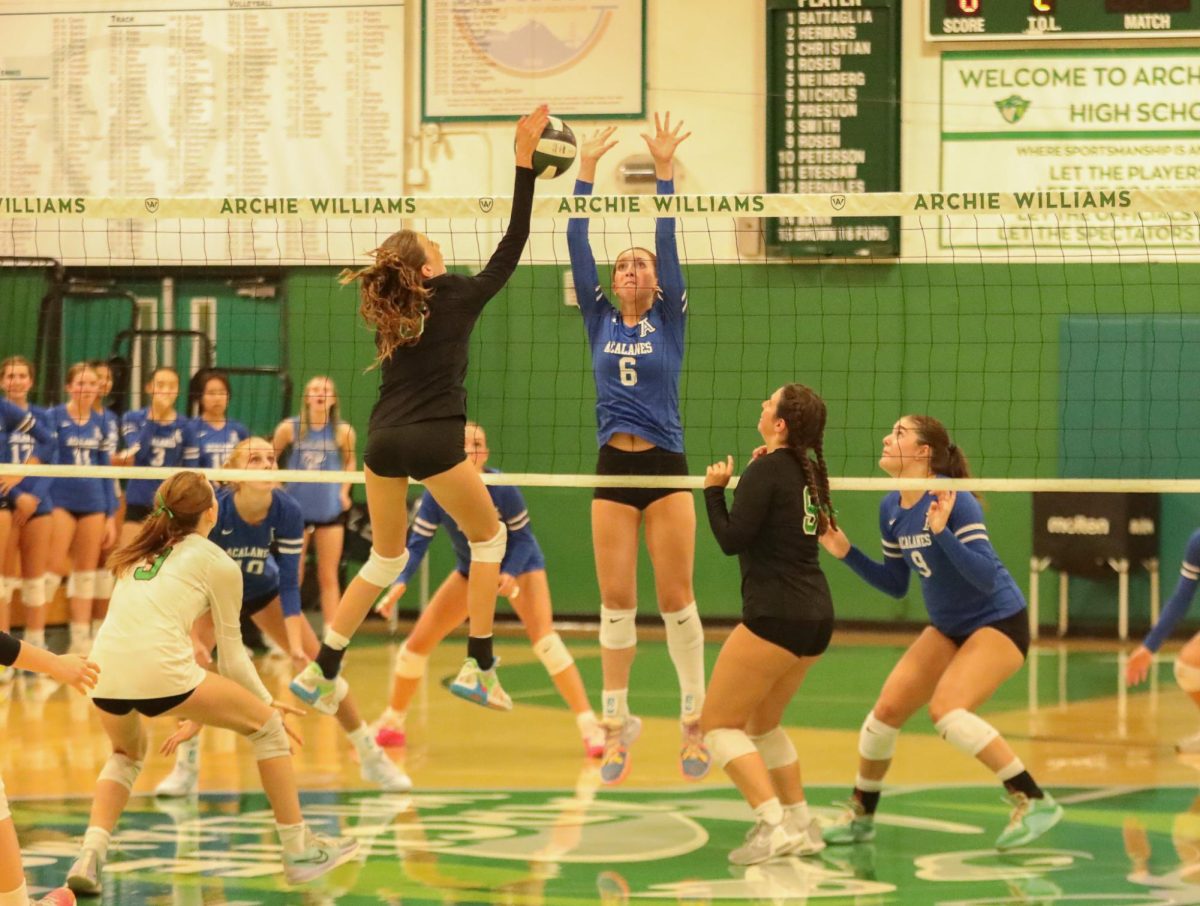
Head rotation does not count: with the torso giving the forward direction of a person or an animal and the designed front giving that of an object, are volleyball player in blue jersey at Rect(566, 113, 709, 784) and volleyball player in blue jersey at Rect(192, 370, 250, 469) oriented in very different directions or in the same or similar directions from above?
same or similar directions

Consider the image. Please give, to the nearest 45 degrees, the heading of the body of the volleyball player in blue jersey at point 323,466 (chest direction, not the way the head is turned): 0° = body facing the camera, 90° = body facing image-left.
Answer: approximately 0°

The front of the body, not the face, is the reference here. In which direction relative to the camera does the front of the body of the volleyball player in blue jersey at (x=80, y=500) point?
toward the camera

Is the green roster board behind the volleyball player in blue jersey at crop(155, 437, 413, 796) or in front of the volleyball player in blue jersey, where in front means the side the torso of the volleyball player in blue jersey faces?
behind

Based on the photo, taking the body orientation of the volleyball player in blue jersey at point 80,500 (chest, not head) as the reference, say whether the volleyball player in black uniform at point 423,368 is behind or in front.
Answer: in front

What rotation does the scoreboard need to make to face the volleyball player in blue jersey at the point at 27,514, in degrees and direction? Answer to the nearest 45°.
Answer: approximately 45° to its right

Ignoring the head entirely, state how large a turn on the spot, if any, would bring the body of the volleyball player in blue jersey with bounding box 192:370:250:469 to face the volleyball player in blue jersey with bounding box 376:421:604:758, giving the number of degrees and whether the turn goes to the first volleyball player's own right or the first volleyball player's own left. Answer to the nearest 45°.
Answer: approximately 45° to the first volleyball player's own left

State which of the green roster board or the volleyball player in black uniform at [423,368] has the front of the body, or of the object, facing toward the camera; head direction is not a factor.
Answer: the green roster board

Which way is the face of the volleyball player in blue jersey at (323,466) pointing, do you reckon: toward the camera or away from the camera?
toward the camera

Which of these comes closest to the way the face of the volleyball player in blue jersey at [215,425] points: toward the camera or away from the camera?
toward the camera

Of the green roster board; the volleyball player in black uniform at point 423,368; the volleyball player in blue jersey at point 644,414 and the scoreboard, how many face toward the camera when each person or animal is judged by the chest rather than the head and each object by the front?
3

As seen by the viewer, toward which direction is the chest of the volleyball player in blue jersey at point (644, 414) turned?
toward the camera

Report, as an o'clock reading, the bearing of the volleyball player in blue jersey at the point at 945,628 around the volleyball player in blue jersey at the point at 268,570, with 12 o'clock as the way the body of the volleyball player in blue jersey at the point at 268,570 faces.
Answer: the volleyball player in blue jersey at the point at 945,628 is roughly at 10 o'clock from the volleyball player in blue jersey at the point at 268,570.

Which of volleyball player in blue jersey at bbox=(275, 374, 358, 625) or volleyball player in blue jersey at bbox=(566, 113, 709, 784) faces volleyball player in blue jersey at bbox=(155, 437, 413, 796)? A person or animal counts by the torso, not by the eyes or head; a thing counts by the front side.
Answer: volleyball player in blue jersey at bbox=(275, 374, 358, 625)

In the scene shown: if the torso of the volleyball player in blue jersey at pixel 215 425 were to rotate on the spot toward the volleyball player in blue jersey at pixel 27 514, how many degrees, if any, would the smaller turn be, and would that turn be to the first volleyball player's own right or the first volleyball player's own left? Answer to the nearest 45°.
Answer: approximately 135° to the first volleyball player's own right
